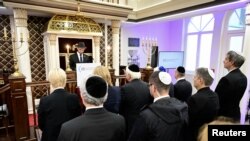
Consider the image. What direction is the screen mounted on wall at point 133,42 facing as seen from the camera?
toward the camera

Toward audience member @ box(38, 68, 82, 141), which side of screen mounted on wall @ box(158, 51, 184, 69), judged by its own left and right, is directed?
front

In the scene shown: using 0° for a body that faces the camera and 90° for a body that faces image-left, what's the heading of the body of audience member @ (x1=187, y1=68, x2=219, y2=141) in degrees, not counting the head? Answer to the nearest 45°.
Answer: approximately 135°

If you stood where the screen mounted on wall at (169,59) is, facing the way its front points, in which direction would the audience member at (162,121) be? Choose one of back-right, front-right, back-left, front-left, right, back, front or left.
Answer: front

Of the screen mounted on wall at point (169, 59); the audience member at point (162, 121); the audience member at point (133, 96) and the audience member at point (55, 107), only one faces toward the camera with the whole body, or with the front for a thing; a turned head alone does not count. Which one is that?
the screen mounted on wall

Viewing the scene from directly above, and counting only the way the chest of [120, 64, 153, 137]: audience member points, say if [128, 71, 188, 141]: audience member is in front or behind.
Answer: behind

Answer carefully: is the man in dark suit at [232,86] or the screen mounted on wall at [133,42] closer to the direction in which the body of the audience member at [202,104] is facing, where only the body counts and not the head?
the screen mounted on wall

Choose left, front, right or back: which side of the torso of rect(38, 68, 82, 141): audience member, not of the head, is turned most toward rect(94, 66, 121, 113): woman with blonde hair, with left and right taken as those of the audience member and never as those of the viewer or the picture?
right

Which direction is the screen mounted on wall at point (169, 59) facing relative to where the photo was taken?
toward the camera

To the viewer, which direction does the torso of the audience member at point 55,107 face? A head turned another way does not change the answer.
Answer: away from the camera

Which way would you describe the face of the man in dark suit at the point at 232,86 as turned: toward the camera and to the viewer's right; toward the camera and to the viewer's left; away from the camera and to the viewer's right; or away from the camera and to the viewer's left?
away from the camera and to the viewer's left

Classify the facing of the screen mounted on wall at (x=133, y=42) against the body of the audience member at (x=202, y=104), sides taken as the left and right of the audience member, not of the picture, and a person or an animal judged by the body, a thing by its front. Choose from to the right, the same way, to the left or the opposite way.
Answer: the opposite way

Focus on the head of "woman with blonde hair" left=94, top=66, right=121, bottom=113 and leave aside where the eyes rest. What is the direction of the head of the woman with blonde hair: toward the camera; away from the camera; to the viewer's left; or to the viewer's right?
away from the camera

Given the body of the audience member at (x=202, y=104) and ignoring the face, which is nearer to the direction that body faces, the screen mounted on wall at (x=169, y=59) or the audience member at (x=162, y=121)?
the screen mounted on wall

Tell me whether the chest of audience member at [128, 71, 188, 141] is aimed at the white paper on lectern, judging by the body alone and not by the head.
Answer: yes
